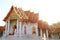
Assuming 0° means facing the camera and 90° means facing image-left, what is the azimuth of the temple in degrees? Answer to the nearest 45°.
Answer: approximately 45°
